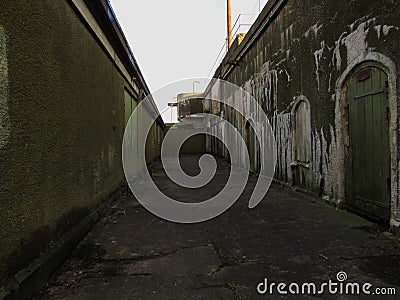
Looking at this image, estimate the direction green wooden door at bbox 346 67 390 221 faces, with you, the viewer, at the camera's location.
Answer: facing the viewer and to the left of the viewer
